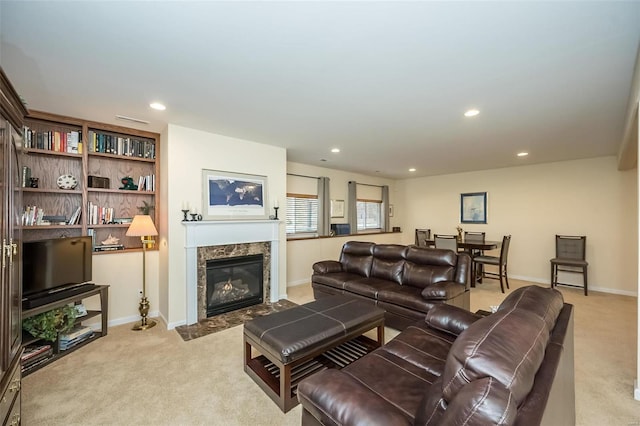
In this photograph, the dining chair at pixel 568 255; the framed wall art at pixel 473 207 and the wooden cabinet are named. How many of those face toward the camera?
2

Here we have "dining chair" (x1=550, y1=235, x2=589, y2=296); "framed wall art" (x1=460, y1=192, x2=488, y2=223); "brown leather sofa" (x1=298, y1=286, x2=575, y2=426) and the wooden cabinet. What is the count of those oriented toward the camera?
2

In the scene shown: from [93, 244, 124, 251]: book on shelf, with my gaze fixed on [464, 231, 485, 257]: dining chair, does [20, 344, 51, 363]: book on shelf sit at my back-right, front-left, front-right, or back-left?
back-right

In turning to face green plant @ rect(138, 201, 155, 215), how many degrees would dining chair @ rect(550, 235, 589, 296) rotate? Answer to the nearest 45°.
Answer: approximately 45° to its right

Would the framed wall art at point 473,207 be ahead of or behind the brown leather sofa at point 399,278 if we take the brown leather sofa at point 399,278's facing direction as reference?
behind

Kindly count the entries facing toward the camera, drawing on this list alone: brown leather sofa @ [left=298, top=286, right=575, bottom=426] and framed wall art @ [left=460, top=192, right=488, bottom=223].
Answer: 1

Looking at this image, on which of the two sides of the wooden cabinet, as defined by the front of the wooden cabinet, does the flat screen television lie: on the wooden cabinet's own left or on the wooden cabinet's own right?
on the wooden cabinet's own left

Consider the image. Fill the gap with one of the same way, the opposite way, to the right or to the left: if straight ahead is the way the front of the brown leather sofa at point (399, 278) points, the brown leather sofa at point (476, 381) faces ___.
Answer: to the right

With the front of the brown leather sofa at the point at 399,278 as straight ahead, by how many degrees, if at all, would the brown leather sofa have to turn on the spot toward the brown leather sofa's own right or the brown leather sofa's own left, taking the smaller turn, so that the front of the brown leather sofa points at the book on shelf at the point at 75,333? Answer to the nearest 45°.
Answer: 0° — it already faces it

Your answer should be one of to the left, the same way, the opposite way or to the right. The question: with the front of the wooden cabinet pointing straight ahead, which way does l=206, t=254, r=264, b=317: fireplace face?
to the right
